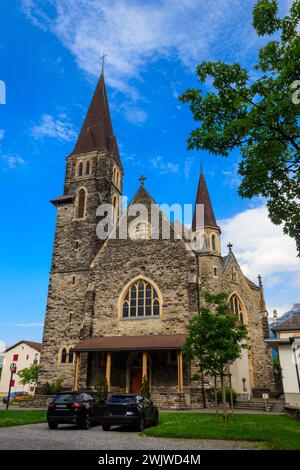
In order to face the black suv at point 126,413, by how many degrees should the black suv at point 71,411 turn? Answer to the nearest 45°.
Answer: approximately 90° to its right

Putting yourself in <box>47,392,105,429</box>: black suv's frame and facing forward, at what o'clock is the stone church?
The stone church is roughly at 11 o'clock from the black suv.

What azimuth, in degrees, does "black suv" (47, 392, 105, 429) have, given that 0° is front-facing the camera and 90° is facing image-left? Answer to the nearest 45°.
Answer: approximately 225°

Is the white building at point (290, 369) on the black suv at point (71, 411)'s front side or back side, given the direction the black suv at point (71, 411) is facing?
on the front side

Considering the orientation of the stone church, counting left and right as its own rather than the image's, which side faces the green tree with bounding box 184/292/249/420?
front

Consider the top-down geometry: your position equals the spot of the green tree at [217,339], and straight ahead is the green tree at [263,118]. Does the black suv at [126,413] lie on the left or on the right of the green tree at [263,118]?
right

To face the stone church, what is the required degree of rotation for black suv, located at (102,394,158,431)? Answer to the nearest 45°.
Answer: approximately 45° to its left

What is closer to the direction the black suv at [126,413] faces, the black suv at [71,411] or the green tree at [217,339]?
the green tree

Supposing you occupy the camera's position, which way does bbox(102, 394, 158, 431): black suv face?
facing away from the viewer and to the right of the viewer

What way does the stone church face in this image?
toward the camera

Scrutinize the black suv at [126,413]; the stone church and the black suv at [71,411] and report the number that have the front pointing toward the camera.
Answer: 1

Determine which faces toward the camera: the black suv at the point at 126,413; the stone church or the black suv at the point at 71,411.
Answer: the stone church

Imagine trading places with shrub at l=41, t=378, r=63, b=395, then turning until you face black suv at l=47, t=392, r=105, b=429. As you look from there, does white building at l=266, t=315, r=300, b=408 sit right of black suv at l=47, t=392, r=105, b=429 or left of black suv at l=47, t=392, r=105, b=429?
left

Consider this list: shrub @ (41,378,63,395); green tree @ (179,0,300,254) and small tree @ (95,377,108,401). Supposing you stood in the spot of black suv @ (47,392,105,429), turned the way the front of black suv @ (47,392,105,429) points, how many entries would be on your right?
1

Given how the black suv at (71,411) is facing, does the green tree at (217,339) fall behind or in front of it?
in front

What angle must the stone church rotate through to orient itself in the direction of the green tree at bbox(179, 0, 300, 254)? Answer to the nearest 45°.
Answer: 0° — it already faces it
